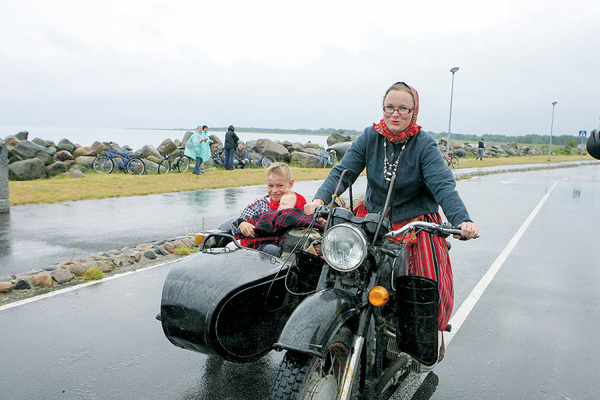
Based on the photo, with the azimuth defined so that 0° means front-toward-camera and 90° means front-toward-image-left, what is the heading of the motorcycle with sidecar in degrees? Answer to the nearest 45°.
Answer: approximately 45°

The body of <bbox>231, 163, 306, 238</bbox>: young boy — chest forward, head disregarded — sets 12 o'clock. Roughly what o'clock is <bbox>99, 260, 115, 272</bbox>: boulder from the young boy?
The boulder is roughly at 3 o'clock from the young boy.

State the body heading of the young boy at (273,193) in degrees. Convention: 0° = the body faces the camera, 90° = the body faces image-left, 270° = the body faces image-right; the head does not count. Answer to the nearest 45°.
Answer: approximately 45°

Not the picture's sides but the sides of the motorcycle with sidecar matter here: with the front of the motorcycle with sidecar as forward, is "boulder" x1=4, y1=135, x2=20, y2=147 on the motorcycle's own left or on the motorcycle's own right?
on the motorcycle's own right

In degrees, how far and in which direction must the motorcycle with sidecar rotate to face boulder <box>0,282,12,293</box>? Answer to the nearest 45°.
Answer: approximately 90° to its right

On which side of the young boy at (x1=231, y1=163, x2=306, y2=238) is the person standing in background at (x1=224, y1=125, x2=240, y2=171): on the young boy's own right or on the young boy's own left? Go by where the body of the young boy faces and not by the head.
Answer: on the young boy's own right

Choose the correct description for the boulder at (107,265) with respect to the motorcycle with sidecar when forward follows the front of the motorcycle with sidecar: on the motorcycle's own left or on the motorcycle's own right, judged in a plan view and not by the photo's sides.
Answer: on the motorcycle's own right

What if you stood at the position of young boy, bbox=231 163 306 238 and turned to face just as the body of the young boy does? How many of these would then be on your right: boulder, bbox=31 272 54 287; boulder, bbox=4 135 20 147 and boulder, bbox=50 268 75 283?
3

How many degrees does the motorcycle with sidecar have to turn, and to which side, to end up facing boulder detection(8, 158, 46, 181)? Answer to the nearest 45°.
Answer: approximately 90° to its right

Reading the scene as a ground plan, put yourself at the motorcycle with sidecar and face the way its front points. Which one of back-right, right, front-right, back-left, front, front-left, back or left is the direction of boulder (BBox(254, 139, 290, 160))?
back-right
